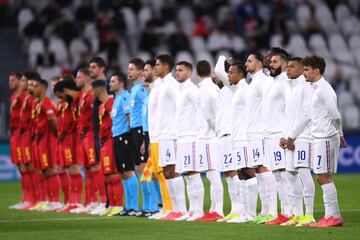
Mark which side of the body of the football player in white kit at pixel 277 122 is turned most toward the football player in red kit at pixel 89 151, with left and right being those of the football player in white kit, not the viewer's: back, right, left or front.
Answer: right

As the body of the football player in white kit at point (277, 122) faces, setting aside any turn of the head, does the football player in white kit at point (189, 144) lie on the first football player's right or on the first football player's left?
on the first football player's right

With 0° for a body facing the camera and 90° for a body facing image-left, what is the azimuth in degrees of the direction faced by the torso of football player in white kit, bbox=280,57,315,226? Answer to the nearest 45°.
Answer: approximately 45°

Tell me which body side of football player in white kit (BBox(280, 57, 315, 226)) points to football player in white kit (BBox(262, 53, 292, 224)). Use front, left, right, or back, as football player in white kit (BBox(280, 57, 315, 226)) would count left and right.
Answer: right

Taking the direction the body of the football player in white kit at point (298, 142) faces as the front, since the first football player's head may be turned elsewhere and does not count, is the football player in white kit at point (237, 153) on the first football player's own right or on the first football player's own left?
on the first football player's own right

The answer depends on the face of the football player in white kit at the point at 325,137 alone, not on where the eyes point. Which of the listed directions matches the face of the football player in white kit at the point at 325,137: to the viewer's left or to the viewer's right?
to the viewer's left
